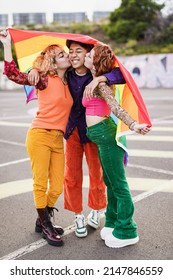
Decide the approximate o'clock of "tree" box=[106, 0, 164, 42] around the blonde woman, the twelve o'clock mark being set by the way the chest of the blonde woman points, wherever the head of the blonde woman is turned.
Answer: The tree is roughly at 8 o'clock from the blonde woman.

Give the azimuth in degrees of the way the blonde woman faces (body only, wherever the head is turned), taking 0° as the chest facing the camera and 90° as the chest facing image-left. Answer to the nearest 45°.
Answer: approximately 315°
